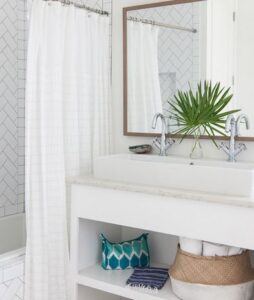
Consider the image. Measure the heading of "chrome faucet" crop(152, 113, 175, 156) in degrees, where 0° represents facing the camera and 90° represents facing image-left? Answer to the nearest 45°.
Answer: approximately 45°
